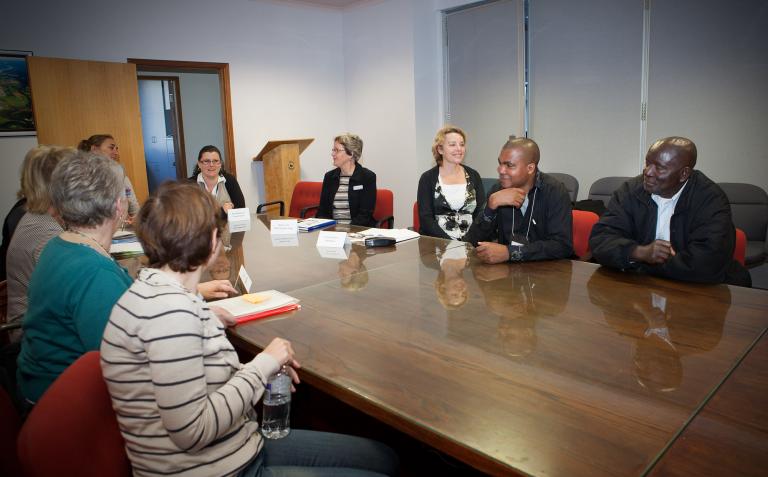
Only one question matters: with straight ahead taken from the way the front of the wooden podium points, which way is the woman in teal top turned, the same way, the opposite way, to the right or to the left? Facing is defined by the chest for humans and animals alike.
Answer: to the left

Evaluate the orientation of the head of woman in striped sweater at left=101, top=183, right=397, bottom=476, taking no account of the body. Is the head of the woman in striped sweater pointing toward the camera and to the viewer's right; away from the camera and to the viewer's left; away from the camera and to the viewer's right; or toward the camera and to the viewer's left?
away from the camera and to the viewer's right

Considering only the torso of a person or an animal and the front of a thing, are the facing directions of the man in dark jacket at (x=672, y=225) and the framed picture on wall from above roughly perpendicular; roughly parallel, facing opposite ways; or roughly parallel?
roughly perpendicular

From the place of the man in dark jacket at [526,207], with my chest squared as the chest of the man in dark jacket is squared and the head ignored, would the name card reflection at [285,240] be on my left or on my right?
on my right

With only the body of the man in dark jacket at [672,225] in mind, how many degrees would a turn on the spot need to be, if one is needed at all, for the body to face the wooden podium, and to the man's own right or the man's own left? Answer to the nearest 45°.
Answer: approximately 90° to the man's own right

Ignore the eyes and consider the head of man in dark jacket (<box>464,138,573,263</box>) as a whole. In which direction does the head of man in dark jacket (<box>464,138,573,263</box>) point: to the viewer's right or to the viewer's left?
to the viewer's left

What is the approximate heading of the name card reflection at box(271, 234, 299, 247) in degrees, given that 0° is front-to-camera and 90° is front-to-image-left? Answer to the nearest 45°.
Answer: approximately 0°

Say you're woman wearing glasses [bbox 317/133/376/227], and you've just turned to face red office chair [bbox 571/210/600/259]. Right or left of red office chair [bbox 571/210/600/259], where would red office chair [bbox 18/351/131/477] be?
right

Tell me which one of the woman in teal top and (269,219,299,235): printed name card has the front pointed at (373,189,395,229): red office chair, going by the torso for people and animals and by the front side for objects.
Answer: the woman in teal top

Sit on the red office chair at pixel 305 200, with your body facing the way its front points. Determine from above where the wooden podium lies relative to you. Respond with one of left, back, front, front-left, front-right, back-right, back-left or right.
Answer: back-right
